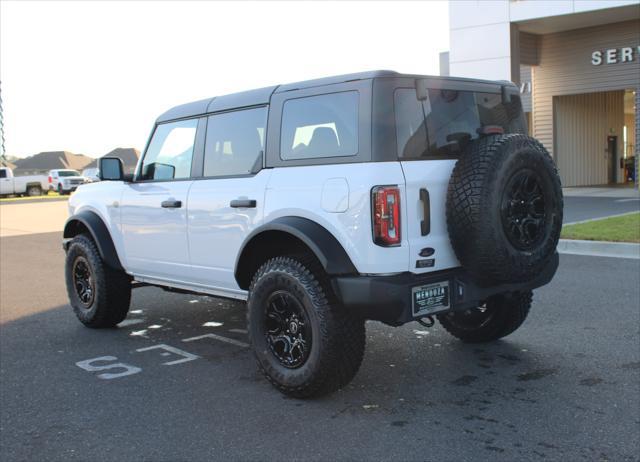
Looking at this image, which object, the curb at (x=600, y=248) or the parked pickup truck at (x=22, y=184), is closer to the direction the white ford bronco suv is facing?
the parked pickup truck

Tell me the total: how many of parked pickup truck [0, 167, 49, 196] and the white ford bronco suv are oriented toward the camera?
0

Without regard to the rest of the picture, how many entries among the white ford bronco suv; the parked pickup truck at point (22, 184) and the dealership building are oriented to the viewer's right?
0

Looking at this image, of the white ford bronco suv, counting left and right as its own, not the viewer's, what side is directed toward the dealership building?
right

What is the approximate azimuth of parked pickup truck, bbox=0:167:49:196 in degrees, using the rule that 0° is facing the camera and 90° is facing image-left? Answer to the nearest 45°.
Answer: approximately 90°

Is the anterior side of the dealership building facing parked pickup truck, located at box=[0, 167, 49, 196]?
no

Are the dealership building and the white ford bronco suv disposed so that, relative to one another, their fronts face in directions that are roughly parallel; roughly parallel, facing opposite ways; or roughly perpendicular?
roughly perpendicular

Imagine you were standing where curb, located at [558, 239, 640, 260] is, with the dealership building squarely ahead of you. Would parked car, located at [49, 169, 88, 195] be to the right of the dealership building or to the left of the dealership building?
left

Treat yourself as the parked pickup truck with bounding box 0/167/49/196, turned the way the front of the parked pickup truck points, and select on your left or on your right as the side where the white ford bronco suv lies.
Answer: on your left

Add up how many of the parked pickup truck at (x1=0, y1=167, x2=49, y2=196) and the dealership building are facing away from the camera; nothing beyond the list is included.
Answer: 0

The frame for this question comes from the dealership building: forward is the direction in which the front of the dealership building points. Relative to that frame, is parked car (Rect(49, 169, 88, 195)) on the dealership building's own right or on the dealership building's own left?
on the dealership building's own right

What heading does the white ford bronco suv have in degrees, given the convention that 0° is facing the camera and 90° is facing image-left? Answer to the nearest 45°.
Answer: approximately 135°
